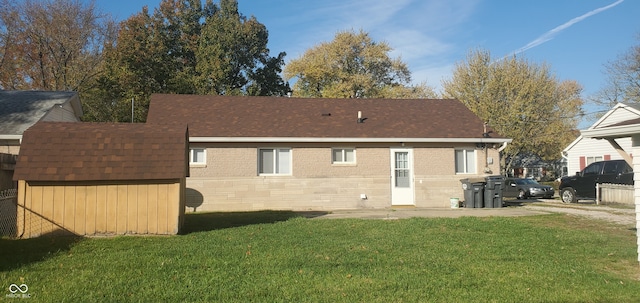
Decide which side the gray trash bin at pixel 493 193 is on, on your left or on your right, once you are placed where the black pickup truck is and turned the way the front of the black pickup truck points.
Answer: on your left

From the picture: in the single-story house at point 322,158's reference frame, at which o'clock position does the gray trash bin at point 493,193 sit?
The gray trash bin is roughly at 3 o'clock from the single-story house.

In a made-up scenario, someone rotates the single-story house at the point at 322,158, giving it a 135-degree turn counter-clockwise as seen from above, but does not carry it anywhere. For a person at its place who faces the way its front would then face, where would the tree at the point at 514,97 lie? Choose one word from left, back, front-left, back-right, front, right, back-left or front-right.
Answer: back

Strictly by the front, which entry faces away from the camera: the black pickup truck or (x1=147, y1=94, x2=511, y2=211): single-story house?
the single-story house

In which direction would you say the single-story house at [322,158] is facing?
away from the camera

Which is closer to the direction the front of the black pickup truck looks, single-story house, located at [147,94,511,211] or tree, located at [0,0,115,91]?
the tree

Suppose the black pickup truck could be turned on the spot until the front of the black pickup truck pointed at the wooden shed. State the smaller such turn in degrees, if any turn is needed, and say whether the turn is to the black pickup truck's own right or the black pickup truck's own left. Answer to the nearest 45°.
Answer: approximately 45° to the black pickup truck's own left

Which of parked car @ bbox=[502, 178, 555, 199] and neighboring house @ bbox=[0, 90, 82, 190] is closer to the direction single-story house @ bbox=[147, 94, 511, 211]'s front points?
the parked car

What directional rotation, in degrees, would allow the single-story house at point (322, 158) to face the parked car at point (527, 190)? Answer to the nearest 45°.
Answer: approximately 45° to its right

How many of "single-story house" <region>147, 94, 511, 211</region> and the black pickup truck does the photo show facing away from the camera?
1

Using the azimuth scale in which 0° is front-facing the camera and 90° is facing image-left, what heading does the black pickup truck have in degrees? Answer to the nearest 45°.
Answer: approximately 90°

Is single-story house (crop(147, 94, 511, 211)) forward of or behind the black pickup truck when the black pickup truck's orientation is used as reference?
forward

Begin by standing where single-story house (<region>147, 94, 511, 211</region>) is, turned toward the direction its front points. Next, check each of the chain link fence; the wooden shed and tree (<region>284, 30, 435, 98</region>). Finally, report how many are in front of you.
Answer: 1

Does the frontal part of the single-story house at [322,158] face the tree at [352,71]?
yes
